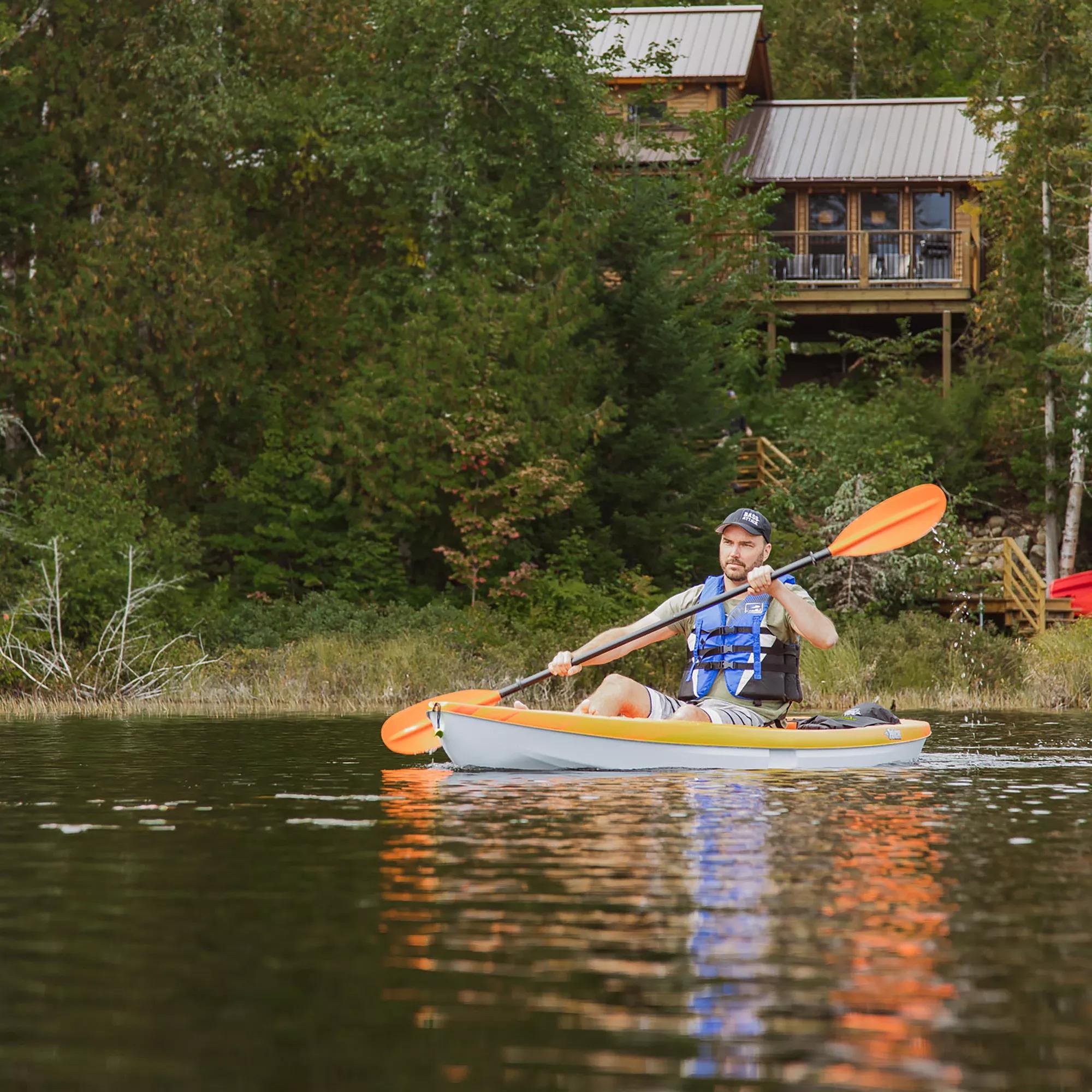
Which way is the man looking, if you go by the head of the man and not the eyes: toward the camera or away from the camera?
toward the camera

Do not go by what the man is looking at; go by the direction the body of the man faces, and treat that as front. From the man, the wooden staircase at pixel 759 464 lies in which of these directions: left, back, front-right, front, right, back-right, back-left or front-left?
back-right

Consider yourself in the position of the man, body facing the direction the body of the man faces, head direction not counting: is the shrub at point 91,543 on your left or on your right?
on your right

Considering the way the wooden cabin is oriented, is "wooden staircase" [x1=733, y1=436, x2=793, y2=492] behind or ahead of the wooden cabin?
ahead

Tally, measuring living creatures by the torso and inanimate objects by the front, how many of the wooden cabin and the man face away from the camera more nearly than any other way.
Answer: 0

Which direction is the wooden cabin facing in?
toward the camera

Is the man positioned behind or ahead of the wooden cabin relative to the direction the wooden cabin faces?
ahead

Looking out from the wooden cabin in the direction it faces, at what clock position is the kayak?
The kayak is roughly at 12 o'clock from the wooden cabin.

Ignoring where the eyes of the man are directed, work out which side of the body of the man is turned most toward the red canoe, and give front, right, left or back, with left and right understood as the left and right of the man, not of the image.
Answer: back
